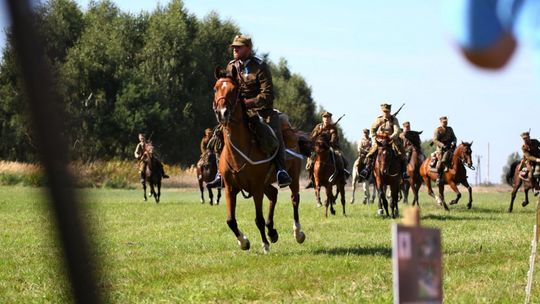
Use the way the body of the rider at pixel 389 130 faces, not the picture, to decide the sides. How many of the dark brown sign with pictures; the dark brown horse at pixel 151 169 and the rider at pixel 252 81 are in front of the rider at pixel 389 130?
2

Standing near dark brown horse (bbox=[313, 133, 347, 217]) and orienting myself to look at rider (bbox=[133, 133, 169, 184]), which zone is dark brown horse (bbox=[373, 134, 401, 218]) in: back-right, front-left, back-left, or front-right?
back-right

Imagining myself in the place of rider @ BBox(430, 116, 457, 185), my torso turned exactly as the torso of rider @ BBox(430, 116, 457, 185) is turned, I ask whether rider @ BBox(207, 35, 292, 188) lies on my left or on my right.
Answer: on my right

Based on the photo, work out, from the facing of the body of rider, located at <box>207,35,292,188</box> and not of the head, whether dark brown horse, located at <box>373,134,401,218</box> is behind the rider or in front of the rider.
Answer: behind

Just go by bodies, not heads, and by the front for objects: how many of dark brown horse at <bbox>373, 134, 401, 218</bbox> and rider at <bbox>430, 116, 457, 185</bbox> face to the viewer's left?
0

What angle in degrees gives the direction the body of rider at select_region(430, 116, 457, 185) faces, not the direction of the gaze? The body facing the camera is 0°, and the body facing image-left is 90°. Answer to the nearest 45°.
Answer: approximately 315°

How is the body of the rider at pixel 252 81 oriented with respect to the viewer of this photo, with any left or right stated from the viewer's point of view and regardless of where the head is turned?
facing the viewer and to the left of the viewer

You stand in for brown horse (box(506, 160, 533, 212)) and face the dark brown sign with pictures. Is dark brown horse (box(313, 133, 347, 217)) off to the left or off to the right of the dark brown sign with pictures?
right
